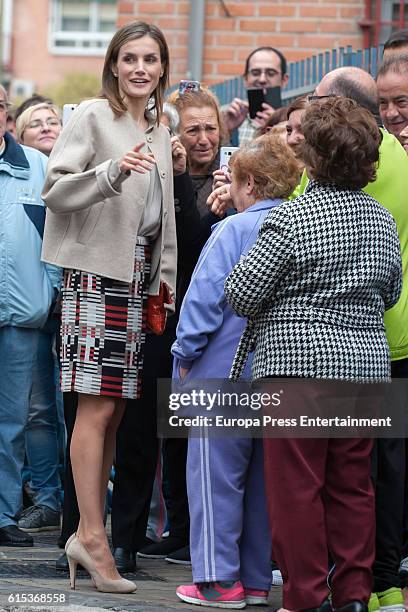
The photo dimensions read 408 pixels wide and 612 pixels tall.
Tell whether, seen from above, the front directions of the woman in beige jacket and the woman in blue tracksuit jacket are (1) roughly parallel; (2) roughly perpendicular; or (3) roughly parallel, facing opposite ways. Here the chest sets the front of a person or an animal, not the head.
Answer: roughly parallel, facing opposite ways

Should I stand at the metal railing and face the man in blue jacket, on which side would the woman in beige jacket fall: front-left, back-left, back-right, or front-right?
front-left

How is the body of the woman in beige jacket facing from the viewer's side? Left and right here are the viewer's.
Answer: facing the viewer and to the right of the viewer

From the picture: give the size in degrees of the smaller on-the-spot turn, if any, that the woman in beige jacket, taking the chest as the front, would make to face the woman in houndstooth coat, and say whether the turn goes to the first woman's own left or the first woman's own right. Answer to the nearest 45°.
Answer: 0° — they already face them

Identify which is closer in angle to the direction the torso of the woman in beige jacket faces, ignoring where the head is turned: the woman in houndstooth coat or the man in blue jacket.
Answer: the woman in houndstooth coat

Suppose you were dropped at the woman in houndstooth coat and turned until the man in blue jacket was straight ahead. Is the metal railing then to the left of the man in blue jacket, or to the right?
right

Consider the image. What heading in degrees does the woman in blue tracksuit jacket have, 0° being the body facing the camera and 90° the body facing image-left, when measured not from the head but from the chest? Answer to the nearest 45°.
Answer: approximately 135°

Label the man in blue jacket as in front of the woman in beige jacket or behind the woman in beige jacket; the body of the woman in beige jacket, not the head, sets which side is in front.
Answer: behind

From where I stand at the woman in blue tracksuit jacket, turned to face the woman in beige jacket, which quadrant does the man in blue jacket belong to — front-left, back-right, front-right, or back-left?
front-right

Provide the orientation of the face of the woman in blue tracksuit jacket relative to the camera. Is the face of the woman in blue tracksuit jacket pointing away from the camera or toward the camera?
away from the camera
